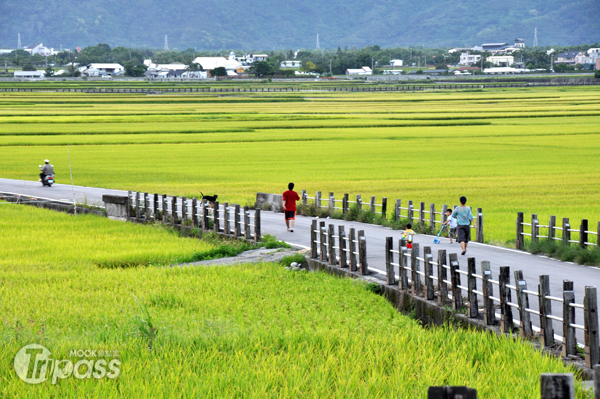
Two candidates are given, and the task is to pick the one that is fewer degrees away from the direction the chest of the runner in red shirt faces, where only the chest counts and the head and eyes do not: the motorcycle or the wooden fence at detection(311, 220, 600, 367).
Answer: the motorcycle

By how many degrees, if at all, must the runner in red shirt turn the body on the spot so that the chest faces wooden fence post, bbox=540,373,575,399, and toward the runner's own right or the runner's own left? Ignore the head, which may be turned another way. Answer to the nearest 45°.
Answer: approximately 180°

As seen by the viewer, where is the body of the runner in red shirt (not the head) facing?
away from the camera

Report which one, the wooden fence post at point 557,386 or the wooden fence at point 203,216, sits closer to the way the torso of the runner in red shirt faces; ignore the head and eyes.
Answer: the wooden fence

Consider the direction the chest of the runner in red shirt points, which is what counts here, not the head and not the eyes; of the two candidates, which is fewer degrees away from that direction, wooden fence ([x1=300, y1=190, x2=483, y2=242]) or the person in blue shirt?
the wooden fence
